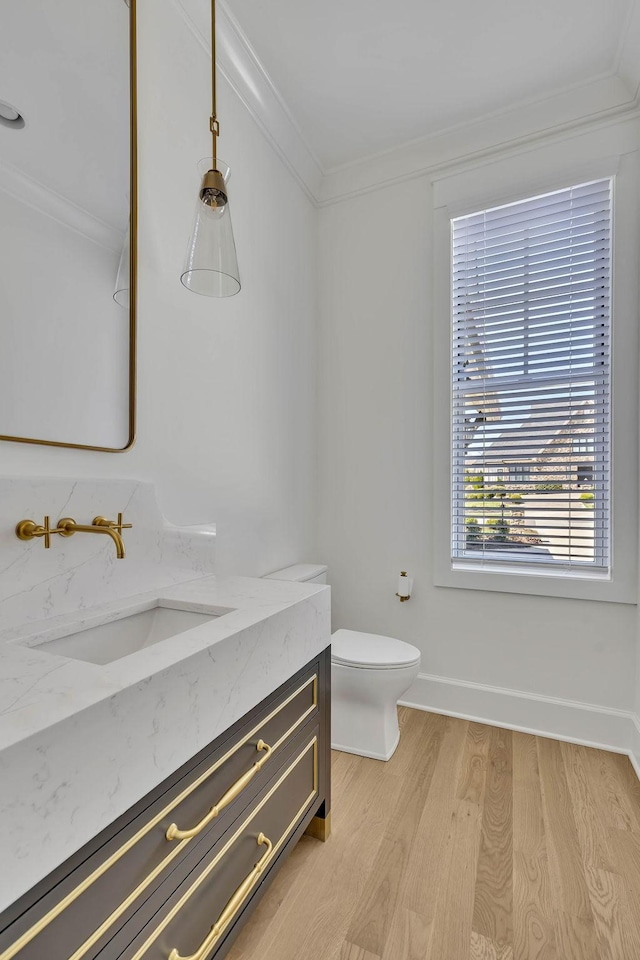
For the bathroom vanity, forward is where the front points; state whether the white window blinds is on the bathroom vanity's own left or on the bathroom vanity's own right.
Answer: on the bathroom vanity's own left

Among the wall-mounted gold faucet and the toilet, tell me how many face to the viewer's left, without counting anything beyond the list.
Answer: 0

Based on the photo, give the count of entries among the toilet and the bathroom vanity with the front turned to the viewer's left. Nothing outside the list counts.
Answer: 0

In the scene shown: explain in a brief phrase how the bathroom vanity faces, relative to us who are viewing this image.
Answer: facing the viewer and to the right of the viewer

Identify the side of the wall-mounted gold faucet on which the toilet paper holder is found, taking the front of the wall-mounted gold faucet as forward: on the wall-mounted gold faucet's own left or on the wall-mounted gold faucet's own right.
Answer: on the wall-mounted gold faucet's own left

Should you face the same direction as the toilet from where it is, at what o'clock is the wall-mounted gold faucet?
The wall-mounted gold faucet is roughly at 3 o'clock from the toilet.

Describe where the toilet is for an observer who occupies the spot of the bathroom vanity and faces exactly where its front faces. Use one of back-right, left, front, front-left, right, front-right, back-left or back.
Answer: left

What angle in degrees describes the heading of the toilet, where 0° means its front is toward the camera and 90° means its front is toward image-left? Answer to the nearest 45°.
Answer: approximately 315°
